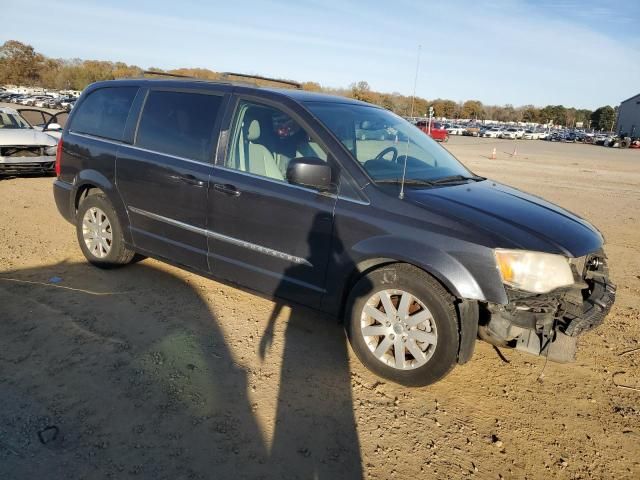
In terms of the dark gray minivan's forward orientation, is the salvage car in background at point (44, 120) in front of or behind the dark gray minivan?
behind

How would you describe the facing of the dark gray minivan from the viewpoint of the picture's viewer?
facing the viewer and to the right of the viewer

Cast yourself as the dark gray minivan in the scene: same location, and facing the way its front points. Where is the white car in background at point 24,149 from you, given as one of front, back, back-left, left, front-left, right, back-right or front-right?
back
